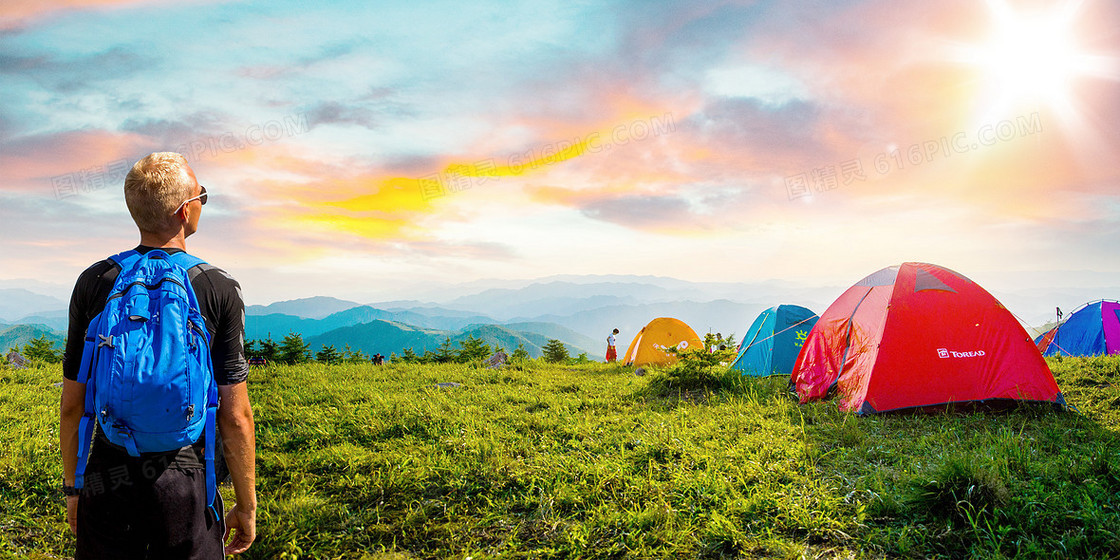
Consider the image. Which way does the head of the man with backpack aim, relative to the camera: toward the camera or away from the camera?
away from the camera

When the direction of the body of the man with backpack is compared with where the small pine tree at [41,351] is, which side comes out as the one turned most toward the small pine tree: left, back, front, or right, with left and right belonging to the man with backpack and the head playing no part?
front

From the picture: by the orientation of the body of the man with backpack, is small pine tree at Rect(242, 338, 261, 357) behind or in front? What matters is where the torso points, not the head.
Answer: in front

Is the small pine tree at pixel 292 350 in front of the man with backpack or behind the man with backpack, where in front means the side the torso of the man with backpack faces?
in front

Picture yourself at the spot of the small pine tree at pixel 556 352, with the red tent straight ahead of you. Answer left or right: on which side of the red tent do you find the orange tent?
left

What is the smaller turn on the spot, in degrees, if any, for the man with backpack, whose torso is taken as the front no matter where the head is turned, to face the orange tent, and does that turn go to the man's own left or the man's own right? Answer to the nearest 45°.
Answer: approximately 45° to the man's own right

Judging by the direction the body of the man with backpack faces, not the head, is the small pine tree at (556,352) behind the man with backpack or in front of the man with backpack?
in front

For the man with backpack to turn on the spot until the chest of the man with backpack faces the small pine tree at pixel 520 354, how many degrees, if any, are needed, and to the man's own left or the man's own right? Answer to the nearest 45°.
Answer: approximately 45° to the man's own right

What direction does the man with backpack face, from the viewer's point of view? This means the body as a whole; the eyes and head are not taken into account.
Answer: away from the camera
